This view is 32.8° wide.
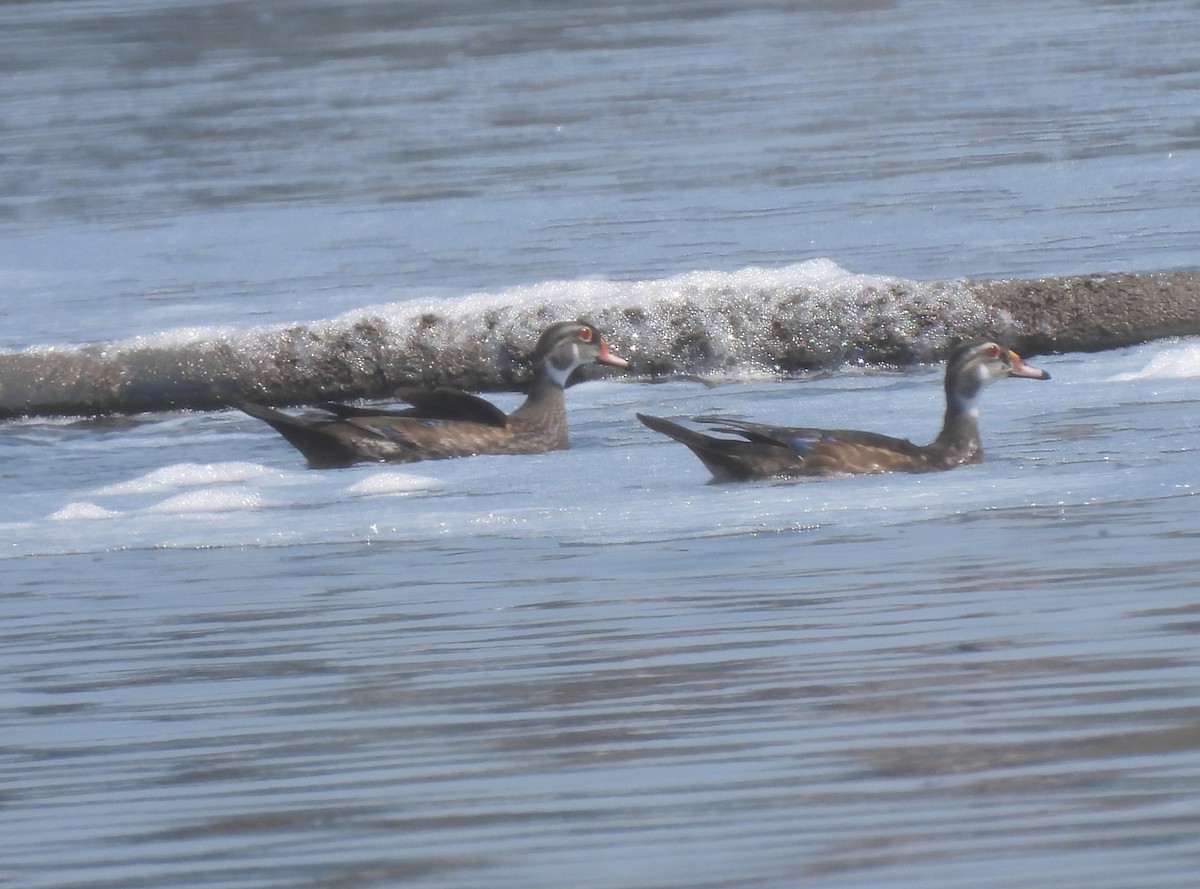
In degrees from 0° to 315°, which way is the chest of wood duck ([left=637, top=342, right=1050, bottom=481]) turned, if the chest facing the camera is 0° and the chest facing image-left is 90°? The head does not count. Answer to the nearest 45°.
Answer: approximately 270°

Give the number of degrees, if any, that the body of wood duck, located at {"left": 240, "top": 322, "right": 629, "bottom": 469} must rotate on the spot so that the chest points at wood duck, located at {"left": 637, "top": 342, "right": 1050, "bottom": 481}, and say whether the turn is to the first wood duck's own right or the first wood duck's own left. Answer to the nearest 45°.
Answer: approximately 45° to the first wood duck's own right

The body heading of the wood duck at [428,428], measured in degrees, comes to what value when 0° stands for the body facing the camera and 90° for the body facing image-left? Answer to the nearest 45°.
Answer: approximately 270°

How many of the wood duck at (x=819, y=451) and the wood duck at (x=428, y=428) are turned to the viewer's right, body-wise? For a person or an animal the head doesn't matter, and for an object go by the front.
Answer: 2

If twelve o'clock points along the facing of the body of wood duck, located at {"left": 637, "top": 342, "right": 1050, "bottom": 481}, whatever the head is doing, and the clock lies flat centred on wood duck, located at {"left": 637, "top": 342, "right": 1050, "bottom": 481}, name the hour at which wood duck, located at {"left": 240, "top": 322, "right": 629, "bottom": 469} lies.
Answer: wood duck, located at {"left": 240, "top": 322, "right": 629, "bottom": 469} is roughly at 7 o'clock from wood duck, located at {"left": 637, "top": 342, "right": 1050, "bottom": 481}.
